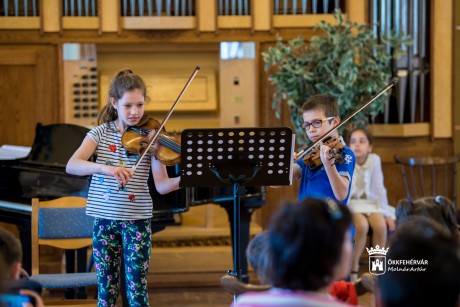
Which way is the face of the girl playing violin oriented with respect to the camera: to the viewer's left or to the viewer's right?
to the viewer's right

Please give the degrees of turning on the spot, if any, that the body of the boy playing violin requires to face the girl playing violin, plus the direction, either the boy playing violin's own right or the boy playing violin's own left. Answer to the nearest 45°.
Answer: approximately 45° to the boy playing violin's own right

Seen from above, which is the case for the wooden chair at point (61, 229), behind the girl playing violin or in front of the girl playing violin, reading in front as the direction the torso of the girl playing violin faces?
behind

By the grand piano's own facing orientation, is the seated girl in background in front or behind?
behind

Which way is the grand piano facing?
to the viewer's left

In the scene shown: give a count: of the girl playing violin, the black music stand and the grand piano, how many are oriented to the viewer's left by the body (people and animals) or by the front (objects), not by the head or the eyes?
1

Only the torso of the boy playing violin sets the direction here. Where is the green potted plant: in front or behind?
behind

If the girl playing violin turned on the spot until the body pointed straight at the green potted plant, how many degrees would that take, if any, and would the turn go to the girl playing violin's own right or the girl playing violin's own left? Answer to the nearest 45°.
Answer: approximately 90° to the girl playing violin's own left

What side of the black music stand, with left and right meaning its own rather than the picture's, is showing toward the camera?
back

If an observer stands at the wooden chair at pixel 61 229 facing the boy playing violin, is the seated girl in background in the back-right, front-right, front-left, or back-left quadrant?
front-left

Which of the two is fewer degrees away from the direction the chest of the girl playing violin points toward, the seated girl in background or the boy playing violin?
the boy playing violin

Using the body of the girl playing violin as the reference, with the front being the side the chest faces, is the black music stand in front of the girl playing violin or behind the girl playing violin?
in front

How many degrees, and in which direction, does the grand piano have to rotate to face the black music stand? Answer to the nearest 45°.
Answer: approximately 135° to its left

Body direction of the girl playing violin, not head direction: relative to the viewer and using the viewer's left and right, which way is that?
facing the viewer and to the right of the viewer
